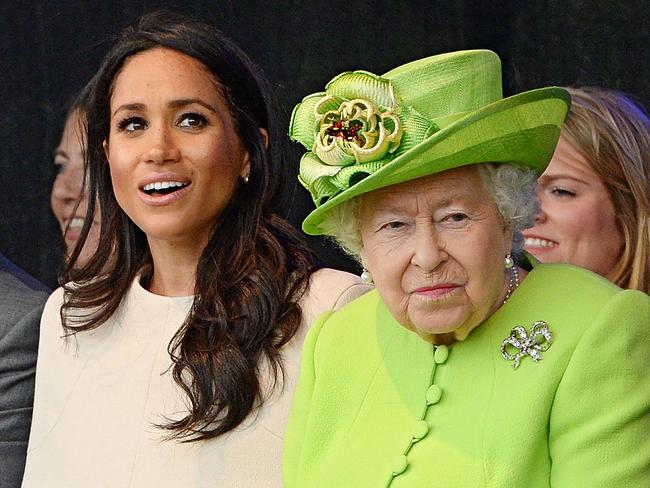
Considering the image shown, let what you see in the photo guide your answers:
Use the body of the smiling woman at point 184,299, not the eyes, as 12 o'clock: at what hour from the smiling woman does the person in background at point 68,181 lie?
The person in background is roughly at 4 o'clock from the smiling woman.

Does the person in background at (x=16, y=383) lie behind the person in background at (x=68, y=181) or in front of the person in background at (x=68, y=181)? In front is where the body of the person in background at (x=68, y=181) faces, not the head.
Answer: in front

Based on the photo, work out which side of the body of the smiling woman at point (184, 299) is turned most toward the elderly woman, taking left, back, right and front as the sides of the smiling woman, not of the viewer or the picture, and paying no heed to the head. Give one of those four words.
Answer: left

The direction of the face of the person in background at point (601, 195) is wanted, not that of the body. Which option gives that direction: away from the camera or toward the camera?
toward the camera

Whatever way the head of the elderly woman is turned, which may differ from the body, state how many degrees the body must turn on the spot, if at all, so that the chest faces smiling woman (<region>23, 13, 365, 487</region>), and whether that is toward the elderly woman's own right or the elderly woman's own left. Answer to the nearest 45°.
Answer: approximately 90° to the elderly woman's own right

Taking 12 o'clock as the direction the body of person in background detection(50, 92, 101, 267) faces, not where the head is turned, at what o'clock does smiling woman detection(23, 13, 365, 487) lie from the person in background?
The smiling woman is roughly at 10 o'clock from the person in background.

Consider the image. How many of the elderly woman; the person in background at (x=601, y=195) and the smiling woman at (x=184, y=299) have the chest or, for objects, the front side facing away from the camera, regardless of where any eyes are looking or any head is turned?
0

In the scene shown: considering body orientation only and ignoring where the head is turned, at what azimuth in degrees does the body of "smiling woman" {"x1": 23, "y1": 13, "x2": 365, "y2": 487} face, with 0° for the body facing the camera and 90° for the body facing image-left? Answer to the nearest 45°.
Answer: approximately 45°

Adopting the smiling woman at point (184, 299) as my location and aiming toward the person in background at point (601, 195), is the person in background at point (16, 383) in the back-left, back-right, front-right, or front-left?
back-left

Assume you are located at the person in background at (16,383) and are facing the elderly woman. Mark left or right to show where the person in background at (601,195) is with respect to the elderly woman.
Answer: left

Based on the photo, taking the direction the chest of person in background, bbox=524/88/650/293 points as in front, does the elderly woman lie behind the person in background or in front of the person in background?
in front

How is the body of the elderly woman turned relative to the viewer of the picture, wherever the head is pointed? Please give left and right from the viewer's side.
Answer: facing the viewer and to the left of the viewer

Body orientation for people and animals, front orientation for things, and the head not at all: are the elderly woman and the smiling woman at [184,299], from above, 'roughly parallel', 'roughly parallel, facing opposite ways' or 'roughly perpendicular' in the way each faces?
roughly parallel

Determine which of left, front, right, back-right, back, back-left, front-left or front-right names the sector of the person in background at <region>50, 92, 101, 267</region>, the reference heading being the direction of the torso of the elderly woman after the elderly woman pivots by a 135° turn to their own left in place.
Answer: back-left

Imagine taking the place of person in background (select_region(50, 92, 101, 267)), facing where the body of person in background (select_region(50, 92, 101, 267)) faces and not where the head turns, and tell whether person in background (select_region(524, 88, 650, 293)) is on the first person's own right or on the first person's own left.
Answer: on the first person's own left
